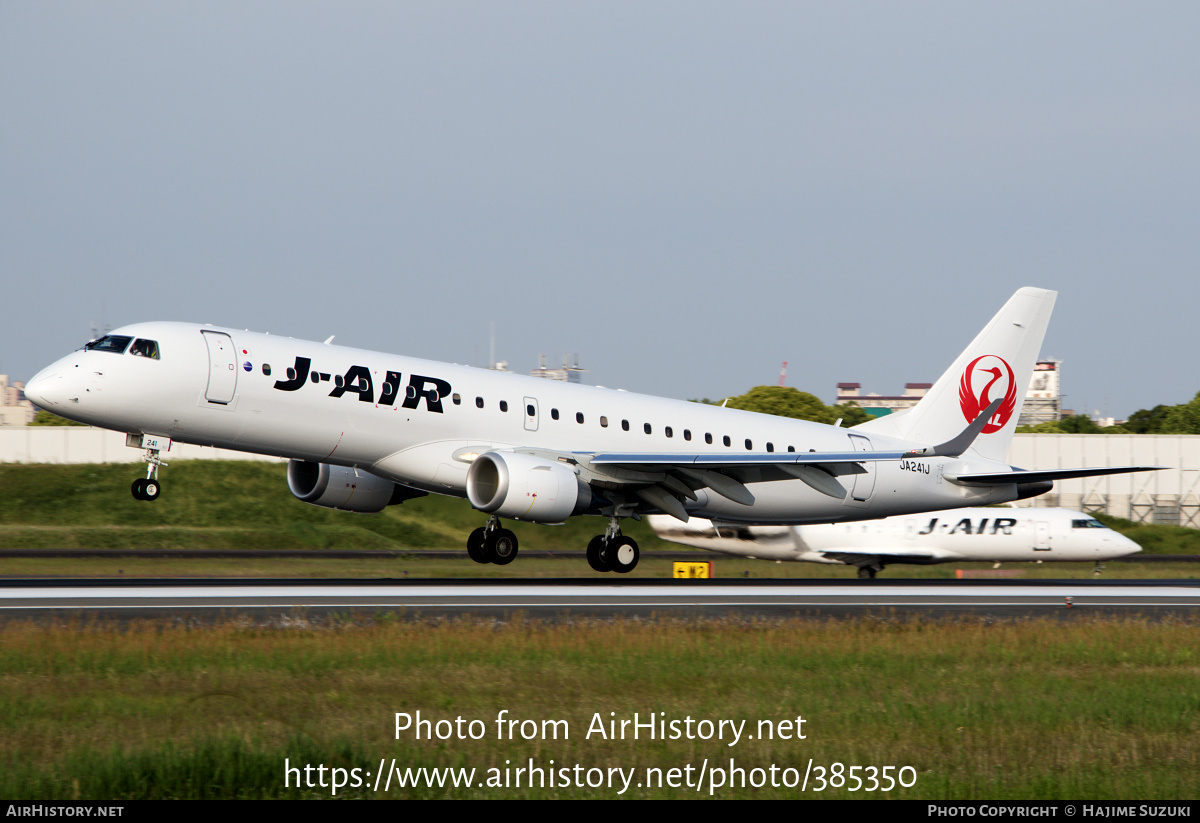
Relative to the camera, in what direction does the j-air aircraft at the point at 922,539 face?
facing to the right of the viewer

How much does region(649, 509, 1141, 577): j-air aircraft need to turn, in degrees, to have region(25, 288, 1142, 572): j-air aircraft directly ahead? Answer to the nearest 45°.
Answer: approximately 135° to its right
